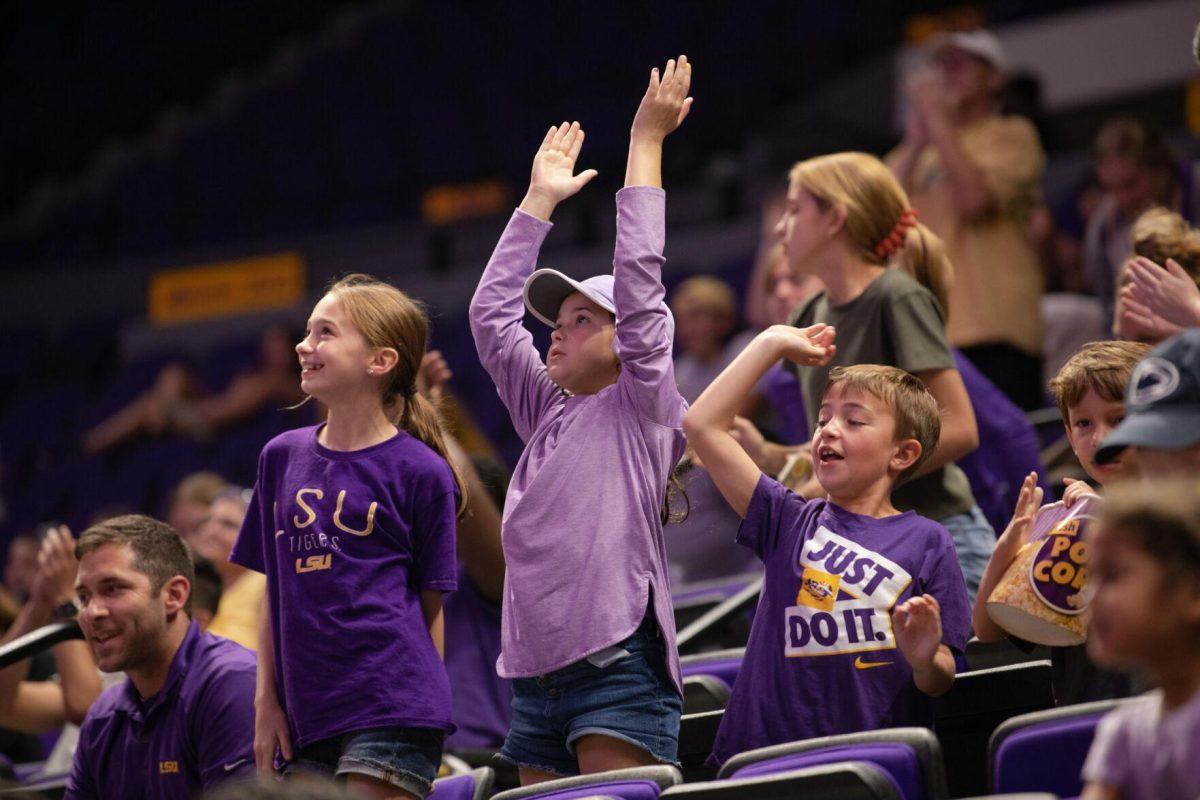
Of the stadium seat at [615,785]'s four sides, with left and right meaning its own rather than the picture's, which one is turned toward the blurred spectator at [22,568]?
right

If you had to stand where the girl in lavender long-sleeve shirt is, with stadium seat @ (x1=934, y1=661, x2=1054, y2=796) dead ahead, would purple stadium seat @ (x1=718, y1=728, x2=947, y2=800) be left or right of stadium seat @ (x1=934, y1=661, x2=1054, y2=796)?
right

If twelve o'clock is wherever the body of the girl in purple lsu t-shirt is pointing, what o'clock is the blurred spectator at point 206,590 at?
The blurred spectator is roughly at 4 o'clock from the girl in purple lsu t-shirt.

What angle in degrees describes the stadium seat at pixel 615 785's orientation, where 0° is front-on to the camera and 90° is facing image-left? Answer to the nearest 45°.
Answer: approximately 45°

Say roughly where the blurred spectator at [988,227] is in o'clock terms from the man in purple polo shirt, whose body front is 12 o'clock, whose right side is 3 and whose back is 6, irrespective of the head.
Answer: The blurred spectator is roughly at 7 o'clock from the man in purple polo shirt.

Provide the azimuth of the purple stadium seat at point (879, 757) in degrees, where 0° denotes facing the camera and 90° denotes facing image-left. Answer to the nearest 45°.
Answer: approximately 45°

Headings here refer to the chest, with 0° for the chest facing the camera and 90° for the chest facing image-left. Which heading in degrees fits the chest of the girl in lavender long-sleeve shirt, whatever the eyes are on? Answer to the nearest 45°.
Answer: approximately 45°

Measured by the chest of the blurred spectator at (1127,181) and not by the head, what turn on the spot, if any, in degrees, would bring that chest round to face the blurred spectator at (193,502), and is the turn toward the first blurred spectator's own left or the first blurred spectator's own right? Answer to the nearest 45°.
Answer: approximately 45° to the first blurred spectator's own right

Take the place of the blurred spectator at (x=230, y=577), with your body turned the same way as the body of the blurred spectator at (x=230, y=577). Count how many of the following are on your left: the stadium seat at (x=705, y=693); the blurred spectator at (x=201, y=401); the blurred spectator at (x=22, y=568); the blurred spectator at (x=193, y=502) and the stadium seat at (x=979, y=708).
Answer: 2
